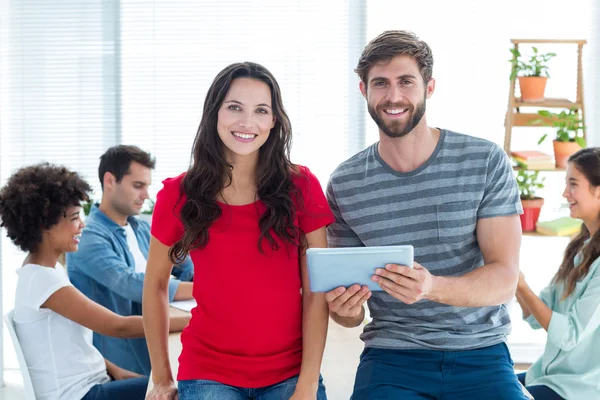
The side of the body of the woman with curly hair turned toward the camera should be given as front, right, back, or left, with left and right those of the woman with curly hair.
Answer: right

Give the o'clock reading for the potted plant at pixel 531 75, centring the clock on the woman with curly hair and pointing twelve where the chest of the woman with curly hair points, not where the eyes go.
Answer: The potted plant is roughly at 11 o'clock from the woman with curly hair.

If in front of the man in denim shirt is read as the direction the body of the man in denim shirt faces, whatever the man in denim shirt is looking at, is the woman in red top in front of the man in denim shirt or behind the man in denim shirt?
in front

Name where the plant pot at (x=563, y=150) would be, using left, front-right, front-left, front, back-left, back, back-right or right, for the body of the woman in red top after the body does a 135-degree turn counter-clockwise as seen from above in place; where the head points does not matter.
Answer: front

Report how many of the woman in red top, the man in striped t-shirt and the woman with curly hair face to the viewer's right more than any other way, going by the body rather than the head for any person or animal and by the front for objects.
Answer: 1

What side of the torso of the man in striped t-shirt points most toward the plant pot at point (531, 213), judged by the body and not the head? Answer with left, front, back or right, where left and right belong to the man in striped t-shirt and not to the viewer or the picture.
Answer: back

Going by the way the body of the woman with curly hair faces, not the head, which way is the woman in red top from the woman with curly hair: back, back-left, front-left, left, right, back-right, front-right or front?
front-right

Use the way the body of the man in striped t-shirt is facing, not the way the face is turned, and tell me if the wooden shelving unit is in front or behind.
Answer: behind
